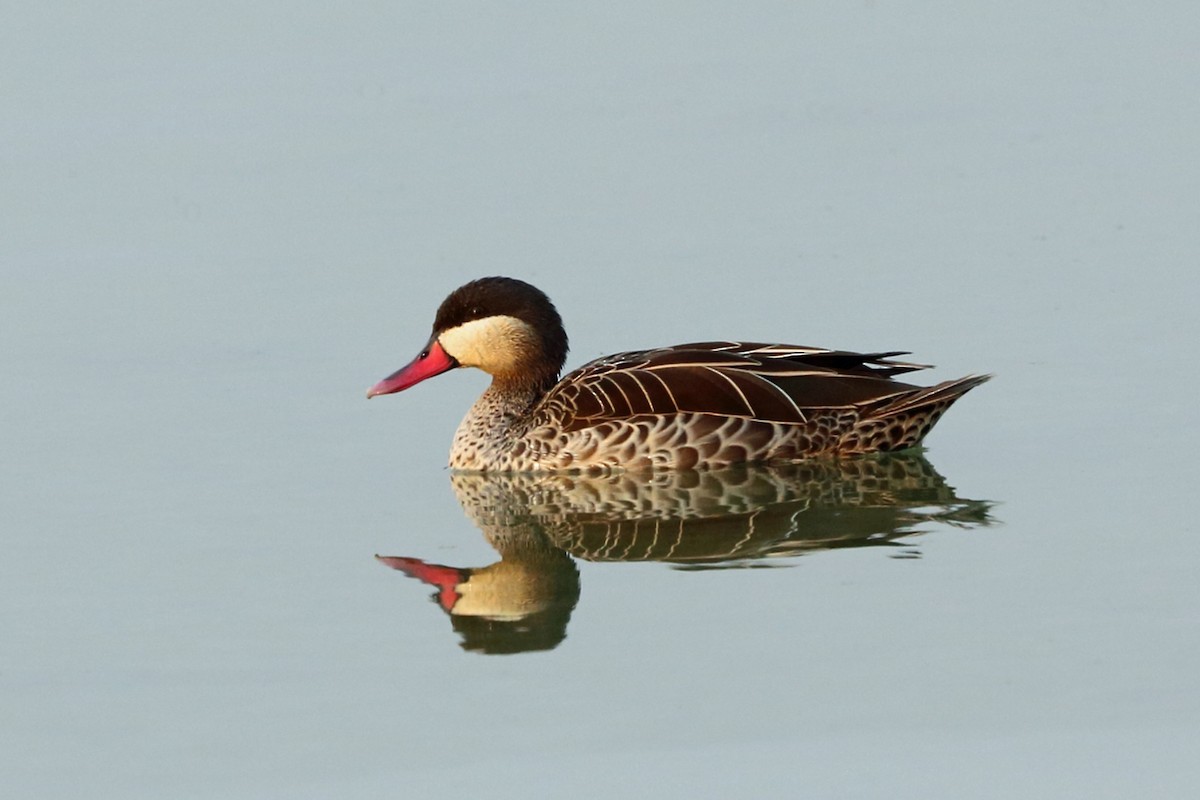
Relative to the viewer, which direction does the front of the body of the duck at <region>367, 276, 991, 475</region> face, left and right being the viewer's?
facing to the left of the viewer
